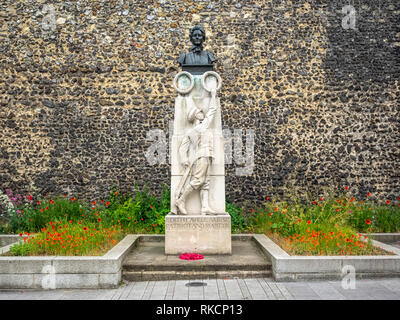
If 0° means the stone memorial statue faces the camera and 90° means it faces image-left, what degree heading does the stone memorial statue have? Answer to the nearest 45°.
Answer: approximately 0°

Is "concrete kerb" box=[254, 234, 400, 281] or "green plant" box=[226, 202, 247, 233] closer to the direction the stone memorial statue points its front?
the concrete kerb

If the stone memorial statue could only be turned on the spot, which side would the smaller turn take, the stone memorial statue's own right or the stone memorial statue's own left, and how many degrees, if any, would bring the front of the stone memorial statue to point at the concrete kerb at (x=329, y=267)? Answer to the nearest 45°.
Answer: approximately 45° to the stone memorial statue's own left

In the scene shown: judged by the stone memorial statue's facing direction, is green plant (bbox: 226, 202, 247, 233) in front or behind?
behind

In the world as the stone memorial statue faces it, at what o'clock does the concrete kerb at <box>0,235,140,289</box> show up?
The concrete kerb is roughly at 2 o'clock from the stone memorial statue.

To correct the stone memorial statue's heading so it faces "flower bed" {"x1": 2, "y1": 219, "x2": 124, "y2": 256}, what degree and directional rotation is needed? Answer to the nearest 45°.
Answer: approximately 90° to its right

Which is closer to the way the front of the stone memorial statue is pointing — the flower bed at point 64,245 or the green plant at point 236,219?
the flower bed

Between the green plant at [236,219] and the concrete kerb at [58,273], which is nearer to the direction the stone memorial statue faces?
the concrete kerb
